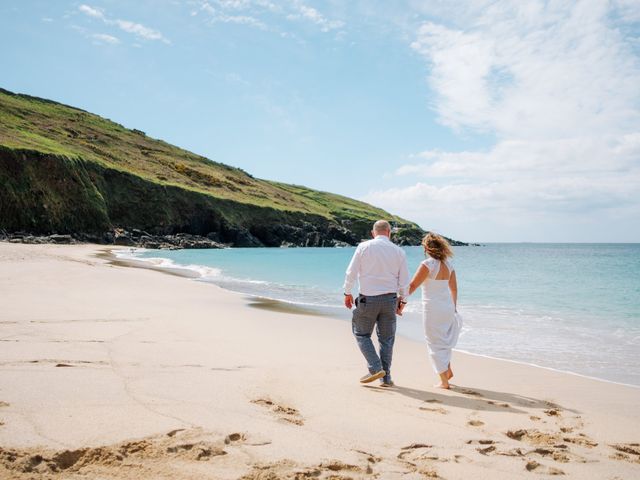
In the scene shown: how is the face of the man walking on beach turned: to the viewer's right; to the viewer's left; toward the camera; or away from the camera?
away from the camera

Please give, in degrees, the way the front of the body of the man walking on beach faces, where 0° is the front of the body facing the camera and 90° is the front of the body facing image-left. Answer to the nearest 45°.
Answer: approximately 180°

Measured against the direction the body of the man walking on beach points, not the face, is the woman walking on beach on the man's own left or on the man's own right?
on the man's own right

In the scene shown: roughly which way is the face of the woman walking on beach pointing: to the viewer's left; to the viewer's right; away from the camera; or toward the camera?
away from the camera
